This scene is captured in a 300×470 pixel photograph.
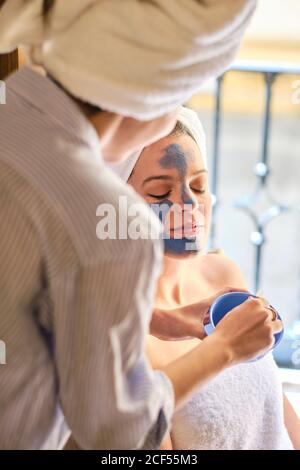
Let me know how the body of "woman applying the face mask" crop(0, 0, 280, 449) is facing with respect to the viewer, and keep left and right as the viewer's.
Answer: facing away from the viewer and to the right of the viewer
